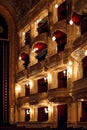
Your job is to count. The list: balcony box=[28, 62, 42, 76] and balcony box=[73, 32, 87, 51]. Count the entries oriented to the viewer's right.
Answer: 0

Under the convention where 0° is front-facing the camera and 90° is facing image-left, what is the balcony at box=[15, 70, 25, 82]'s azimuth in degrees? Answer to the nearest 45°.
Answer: approximately 45°

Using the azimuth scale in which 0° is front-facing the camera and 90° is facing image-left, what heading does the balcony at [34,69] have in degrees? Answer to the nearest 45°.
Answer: approximately 45°

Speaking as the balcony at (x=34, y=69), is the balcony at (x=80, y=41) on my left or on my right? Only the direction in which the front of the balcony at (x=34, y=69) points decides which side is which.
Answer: on my left
